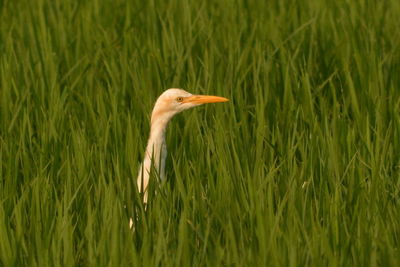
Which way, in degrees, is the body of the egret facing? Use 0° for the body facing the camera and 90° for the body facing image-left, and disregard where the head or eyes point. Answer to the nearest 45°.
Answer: approximately 270°
